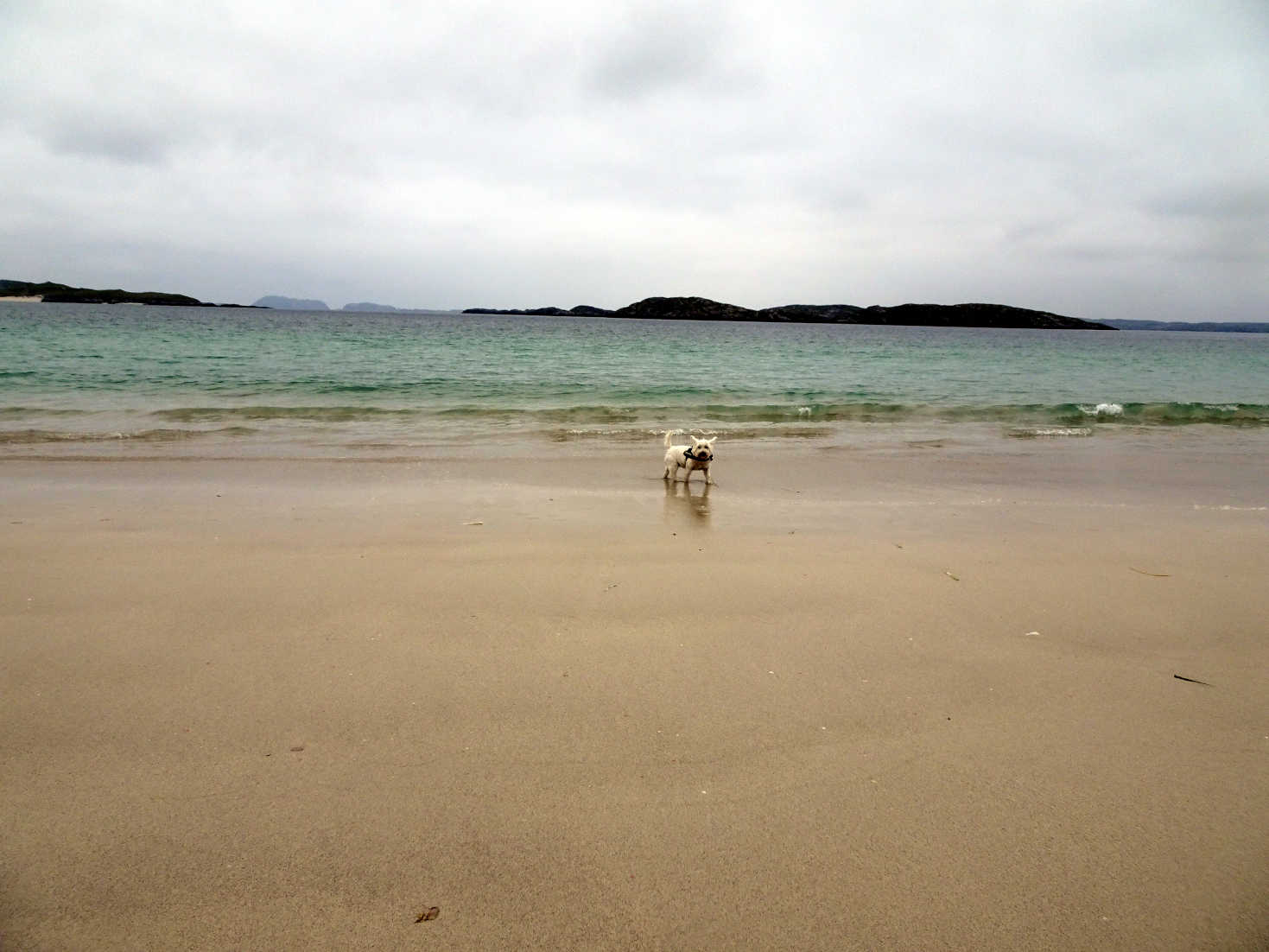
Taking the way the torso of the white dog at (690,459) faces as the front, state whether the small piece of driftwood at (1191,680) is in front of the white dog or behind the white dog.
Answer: in front

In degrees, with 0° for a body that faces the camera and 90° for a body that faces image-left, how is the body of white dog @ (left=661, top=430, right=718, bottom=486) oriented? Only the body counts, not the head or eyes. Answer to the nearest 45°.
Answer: approximately 315°
